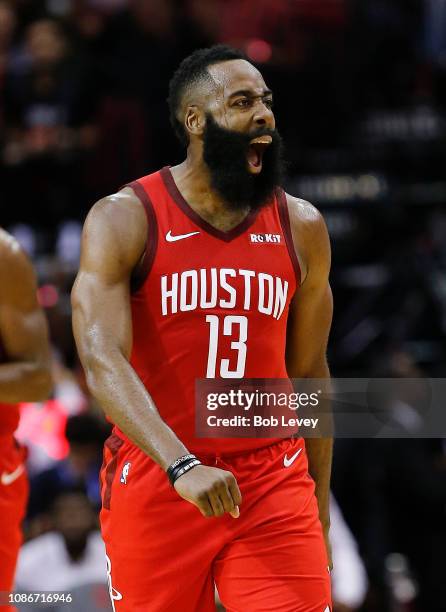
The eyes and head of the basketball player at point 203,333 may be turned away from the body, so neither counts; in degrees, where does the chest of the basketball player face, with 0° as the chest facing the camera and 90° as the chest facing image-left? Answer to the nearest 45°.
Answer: approximately 315°
